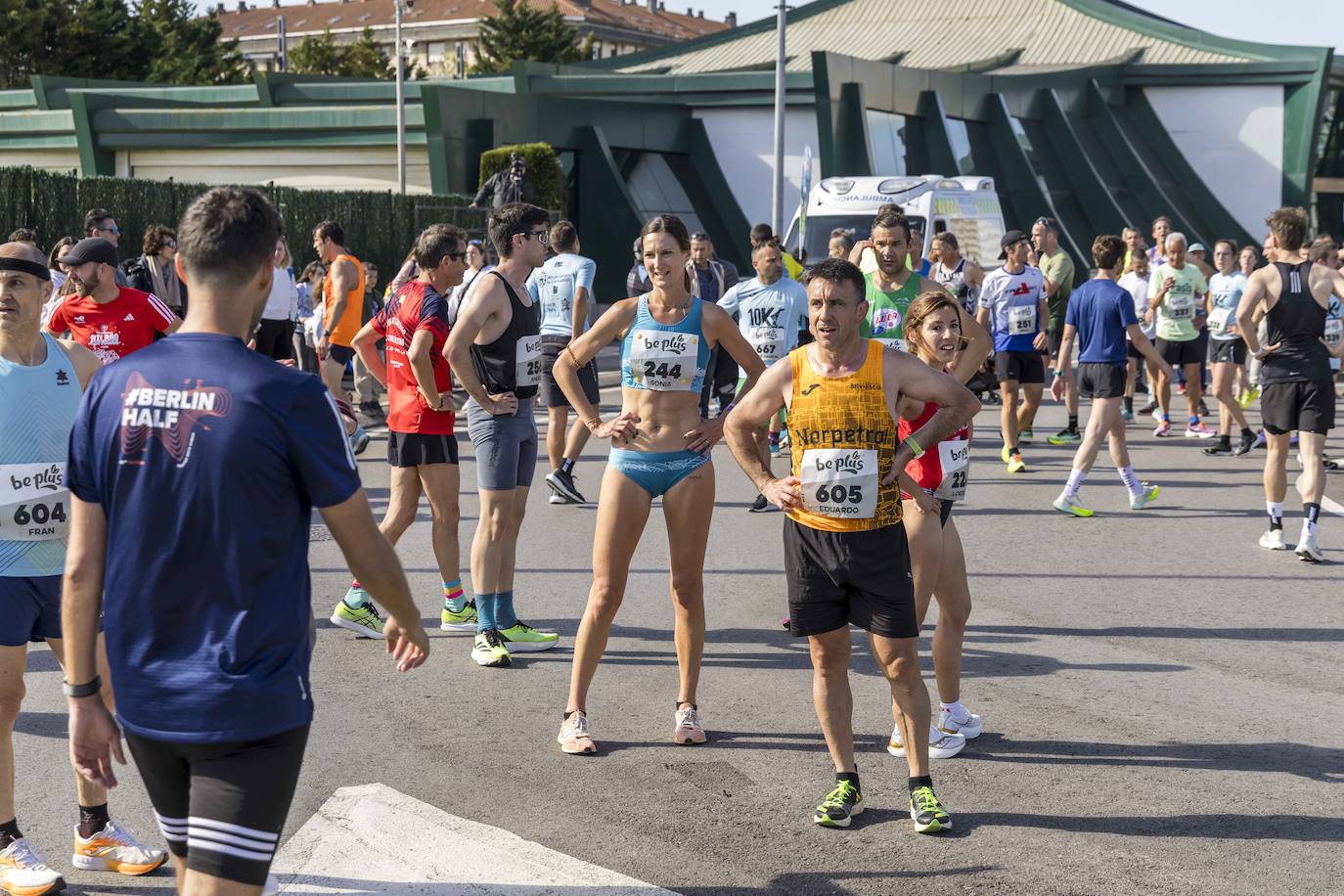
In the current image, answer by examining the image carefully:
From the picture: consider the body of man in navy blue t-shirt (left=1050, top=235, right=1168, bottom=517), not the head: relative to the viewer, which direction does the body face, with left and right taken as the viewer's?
facing away from the viewer and to the right of the viewer

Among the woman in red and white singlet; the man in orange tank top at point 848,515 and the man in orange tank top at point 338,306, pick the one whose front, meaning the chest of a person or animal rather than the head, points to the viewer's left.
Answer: the man in orange tank top at point 338,306

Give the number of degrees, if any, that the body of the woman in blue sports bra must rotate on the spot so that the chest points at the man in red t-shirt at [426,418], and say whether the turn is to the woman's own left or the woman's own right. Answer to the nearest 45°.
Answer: approximately 135° to the woman's own right

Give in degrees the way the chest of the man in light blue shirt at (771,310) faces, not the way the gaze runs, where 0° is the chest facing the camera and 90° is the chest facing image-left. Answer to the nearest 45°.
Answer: approximately 0°

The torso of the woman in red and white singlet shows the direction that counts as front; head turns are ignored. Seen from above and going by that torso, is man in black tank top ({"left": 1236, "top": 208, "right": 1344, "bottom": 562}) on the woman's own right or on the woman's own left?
on the woman's own left

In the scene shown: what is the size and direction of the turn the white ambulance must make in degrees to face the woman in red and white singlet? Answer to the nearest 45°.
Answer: approximately 45° to its left

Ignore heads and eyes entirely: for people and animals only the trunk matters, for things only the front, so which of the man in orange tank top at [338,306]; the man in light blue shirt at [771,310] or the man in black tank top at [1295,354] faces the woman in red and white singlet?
the man in light blue shirt

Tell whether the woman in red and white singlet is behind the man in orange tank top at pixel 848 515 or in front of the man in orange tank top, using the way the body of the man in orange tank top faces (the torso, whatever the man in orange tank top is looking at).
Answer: behind

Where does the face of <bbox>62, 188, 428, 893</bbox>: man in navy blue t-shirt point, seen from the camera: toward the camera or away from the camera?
away from the camera

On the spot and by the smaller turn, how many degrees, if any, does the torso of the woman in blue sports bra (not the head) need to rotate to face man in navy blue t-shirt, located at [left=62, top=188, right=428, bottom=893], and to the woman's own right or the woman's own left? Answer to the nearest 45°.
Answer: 0° — they already face them

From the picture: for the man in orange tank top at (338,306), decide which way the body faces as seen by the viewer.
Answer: to the viewer's left
